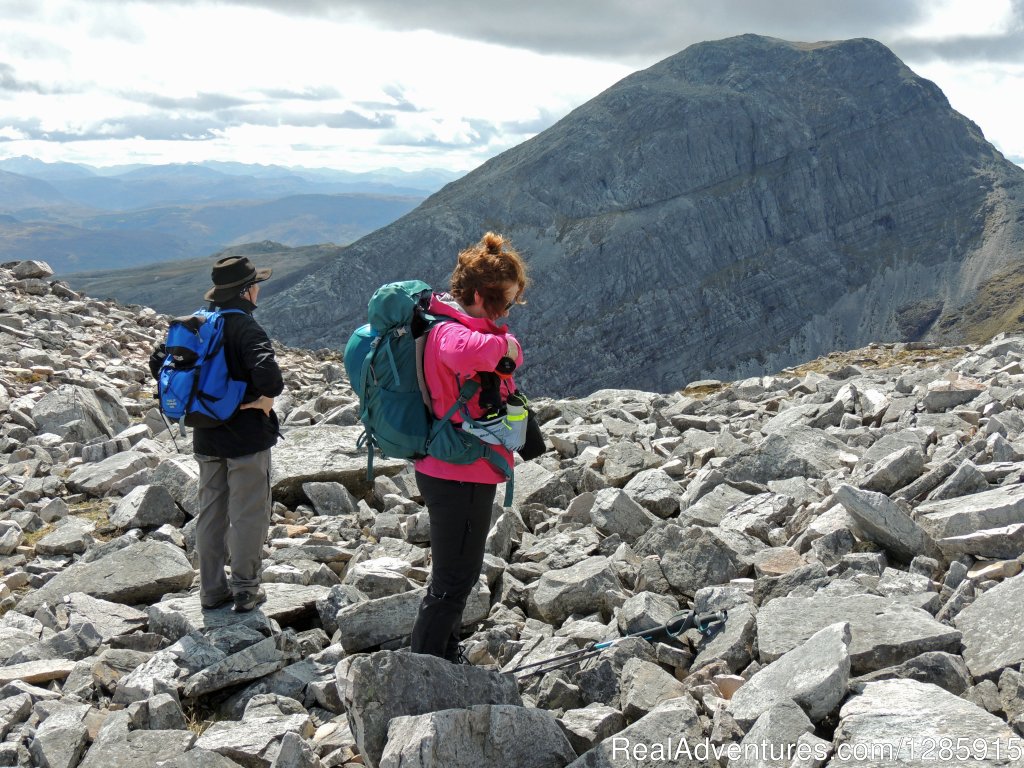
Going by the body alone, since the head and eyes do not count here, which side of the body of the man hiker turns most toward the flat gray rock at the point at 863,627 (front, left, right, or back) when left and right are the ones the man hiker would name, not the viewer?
right

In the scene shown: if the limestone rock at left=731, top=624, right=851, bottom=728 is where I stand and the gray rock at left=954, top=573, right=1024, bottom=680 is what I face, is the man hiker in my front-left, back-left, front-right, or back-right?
back-left

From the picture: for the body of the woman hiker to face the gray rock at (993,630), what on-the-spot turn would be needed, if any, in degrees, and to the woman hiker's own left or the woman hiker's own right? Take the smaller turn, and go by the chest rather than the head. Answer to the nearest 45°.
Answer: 0° — they already face it

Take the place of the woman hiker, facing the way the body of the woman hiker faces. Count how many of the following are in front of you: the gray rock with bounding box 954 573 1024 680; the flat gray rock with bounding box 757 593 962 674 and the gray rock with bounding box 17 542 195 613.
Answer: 2

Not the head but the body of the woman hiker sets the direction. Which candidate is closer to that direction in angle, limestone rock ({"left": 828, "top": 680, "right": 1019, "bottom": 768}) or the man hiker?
the limestone rock

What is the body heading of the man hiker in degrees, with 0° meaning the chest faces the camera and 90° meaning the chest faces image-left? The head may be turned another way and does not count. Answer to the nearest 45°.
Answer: approximately 225°

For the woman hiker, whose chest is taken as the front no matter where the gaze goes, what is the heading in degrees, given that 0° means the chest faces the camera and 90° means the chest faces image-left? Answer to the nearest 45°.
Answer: approximately 270°
